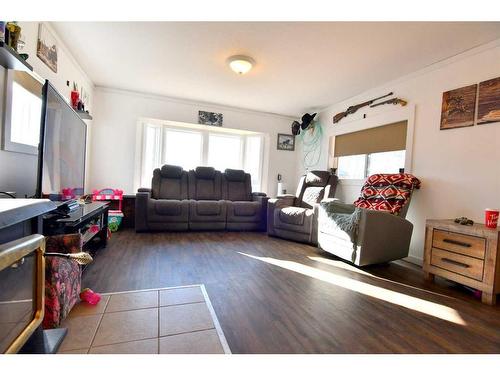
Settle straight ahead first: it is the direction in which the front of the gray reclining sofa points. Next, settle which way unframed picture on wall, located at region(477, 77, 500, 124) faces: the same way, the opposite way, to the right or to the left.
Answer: to the right

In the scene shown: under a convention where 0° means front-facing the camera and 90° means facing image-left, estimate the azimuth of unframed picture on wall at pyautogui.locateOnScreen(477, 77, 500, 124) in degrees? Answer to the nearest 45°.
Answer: approximately 45°

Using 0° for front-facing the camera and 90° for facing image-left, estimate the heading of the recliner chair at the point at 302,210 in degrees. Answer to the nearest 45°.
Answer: approximately 45°

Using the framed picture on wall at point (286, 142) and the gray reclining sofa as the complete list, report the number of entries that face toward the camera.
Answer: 2

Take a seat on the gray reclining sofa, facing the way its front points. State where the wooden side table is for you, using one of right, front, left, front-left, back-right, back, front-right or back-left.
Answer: front-left

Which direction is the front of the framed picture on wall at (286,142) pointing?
toward the camera

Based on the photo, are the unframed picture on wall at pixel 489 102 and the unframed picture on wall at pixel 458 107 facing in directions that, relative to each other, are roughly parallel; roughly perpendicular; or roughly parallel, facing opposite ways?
roughly parallel

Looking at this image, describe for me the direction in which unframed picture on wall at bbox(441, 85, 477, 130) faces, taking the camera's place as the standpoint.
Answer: facing the viewer and to the left of the viewer

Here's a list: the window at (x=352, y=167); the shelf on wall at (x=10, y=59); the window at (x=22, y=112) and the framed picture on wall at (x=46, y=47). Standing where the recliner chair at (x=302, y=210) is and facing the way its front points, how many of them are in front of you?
3

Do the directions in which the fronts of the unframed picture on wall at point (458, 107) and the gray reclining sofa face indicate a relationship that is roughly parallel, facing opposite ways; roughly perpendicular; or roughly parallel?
roughly perpendicular

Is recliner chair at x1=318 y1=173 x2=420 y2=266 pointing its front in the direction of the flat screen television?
yes

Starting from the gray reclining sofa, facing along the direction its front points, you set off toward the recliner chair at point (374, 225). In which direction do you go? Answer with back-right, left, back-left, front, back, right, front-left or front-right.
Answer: front-left

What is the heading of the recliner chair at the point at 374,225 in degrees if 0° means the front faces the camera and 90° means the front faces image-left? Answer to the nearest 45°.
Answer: approximately 45°

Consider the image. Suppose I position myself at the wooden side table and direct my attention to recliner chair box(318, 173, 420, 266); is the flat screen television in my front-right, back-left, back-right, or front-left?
front-left

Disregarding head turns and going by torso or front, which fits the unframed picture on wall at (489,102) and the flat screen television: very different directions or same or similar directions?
very different directions

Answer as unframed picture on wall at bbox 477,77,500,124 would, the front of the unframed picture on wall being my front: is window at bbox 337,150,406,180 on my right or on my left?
on my right

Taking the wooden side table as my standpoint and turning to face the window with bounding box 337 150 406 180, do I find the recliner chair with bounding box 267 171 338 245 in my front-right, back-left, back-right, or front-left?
front-left
